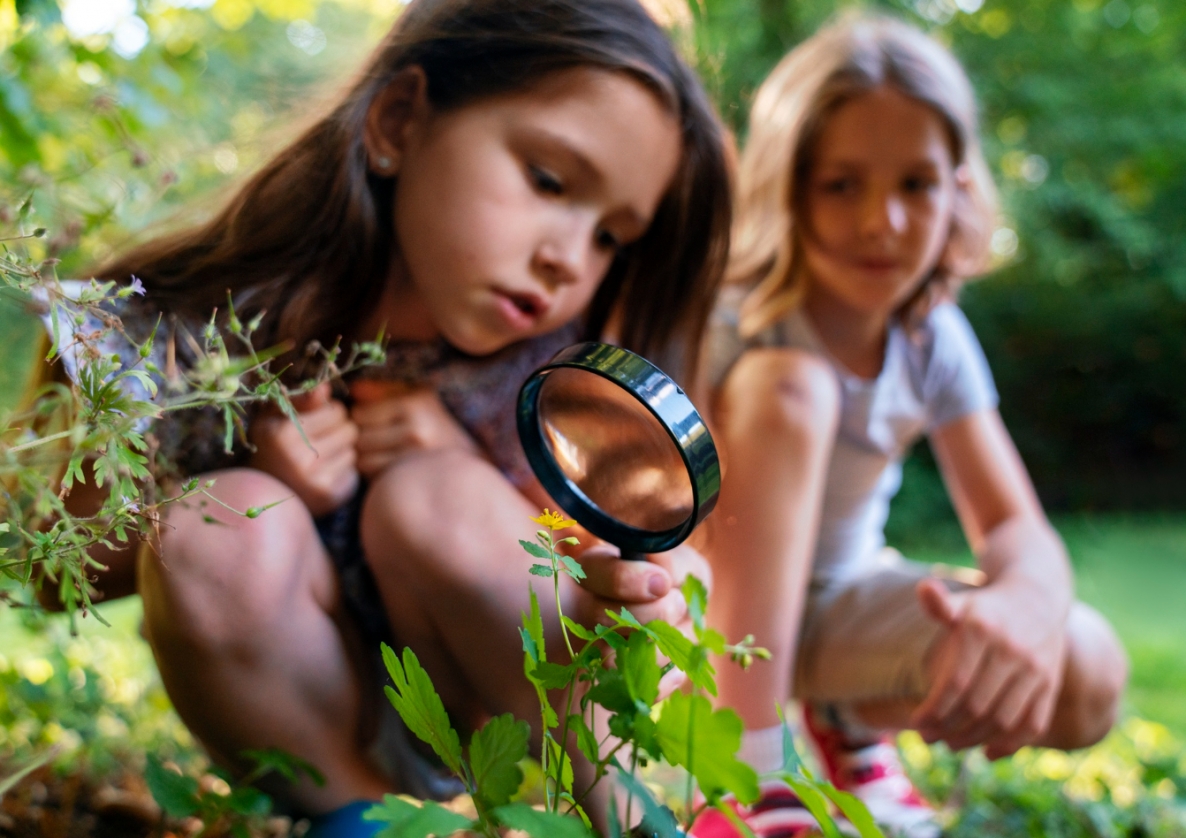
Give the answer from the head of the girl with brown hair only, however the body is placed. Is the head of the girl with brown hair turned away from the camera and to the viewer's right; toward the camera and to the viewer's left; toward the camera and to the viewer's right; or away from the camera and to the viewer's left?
toward the camera and to the viewer's right

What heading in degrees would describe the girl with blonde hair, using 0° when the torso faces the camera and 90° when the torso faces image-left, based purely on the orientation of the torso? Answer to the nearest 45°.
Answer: approximately 0°

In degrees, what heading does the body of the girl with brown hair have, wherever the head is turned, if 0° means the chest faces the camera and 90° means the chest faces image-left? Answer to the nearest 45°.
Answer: approximately 0°

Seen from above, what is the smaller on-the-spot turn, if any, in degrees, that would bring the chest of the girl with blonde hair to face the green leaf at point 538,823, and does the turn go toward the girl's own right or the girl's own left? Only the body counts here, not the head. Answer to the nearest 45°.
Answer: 0° — they already face it

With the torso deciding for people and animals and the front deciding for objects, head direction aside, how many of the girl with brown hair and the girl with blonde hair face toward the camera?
2
